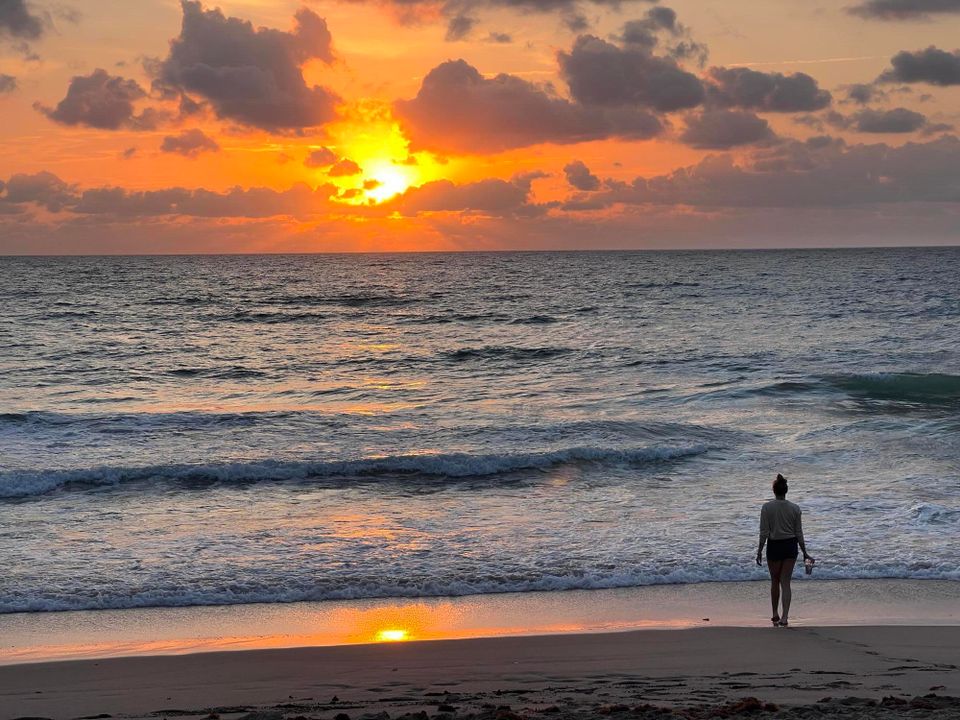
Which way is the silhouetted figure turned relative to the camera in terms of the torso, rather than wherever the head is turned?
away from the camera
